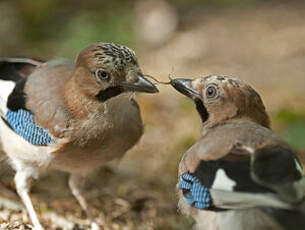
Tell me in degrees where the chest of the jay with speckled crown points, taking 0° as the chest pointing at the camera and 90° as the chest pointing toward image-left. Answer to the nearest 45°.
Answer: approximately 315°

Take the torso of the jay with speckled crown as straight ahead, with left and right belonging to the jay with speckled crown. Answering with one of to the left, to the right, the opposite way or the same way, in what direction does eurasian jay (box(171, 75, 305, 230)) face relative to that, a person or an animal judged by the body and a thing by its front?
the opposite way

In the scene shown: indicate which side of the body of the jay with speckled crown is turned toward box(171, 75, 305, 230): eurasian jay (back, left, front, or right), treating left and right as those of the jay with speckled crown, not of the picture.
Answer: front

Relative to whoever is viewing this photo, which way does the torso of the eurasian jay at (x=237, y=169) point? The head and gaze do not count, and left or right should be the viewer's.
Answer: facing away from the viewer and to the left of the viewer

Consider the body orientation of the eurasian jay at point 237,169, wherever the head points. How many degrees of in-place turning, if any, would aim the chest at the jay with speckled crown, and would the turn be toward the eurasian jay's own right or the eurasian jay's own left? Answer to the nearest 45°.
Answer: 0° — it already faces it
